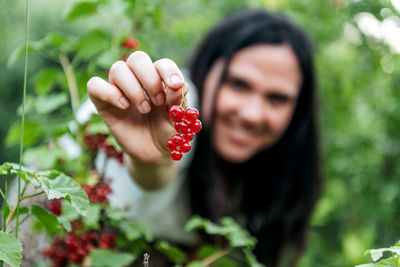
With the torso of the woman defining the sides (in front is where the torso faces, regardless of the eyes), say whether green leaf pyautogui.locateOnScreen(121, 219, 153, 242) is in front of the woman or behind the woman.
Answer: in front

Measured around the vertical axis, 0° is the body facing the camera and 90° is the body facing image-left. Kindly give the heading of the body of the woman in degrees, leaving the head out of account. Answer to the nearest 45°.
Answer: approximately 0°

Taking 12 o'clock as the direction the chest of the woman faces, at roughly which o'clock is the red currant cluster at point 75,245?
The red currant cluster is roughly at 1 o'clock from the woman.

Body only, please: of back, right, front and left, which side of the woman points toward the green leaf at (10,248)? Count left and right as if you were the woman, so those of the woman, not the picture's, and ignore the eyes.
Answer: front

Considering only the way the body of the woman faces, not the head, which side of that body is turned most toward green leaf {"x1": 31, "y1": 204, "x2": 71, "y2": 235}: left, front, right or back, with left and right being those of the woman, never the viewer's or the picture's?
front
